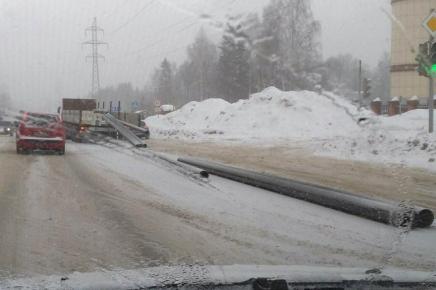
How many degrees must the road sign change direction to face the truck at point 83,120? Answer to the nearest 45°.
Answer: approximately 135° to its right

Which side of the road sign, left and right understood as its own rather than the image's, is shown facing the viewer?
front

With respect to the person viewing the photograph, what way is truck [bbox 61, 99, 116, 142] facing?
facing away from the viewer and to the right of the viewer

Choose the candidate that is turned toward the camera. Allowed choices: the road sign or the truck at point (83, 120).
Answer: the road sign

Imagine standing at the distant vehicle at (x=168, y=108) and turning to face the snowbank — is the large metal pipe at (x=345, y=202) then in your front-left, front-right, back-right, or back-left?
front-right

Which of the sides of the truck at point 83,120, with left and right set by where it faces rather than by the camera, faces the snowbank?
right

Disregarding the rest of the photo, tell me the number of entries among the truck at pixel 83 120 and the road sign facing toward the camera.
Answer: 1

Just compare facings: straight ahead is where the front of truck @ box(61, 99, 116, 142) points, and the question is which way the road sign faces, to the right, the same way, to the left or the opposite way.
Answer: the opposite way
